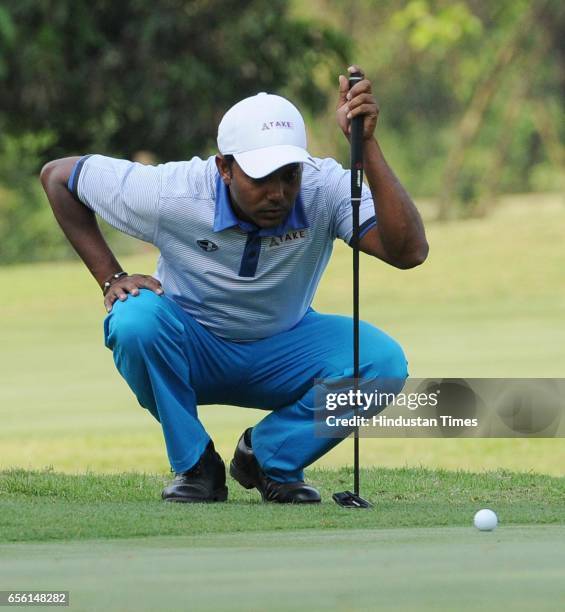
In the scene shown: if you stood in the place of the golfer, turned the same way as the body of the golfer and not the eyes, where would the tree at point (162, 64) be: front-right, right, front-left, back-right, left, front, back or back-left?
back

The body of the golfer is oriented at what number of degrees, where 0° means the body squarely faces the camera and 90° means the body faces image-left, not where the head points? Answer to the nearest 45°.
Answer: approximately 0°
